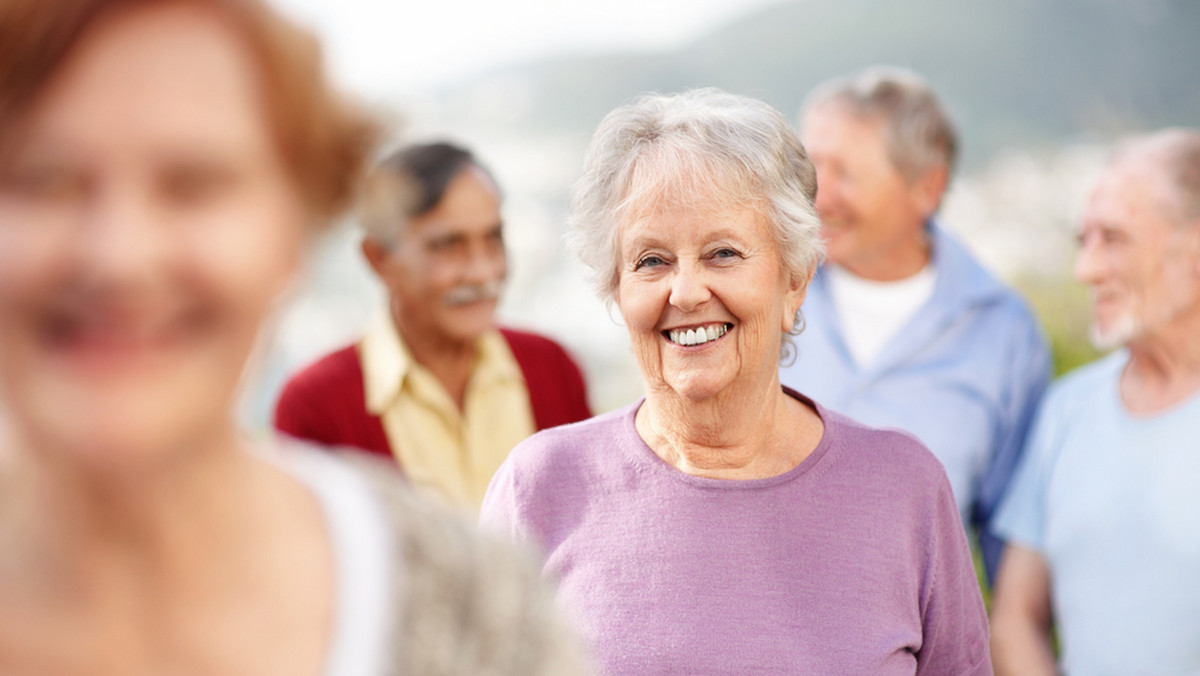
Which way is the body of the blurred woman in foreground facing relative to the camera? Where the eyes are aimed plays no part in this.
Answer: toward the camera

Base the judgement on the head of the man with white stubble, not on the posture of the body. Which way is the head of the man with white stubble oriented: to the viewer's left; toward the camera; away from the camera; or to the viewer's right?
to the viewer's left

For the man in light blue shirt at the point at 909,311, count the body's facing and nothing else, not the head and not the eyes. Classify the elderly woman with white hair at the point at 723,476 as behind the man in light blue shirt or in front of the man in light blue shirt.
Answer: in front

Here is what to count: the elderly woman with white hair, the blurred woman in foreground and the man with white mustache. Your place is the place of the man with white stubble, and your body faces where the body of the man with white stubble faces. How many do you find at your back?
0

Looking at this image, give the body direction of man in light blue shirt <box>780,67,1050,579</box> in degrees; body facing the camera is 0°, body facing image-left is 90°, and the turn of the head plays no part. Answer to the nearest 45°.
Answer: approximately 45°

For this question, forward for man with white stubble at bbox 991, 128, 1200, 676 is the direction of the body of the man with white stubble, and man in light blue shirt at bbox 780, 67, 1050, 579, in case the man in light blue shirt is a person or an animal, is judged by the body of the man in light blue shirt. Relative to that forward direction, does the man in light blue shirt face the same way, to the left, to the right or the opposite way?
the same way

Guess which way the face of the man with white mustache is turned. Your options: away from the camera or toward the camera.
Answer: toward the camera

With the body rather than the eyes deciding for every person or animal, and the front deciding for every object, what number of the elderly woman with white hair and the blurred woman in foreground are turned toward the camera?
2

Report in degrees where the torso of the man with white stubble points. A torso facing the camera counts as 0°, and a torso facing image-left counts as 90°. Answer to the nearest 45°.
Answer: approximately 45°

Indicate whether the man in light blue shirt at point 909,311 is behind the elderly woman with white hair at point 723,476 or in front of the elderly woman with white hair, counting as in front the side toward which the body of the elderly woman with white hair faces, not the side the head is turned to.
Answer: behind

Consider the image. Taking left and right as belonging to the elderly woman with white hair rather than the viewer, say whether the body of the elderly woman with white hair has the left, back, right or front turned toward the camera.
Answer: front

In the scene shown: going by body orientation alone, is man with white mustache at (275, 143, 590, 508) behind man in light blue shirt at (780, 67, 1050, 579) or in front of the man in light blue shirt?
in front

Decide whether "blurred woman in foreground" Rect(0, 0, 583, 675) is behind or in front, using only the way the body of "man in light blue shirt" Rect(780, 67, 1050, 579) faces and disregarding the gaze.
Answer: in front

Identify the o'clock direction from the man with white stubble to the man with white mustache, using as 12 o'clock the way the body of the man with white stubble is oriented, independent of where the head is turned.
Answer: The man with white mustache is roughly at 1 o'clock from the man with white stubble.

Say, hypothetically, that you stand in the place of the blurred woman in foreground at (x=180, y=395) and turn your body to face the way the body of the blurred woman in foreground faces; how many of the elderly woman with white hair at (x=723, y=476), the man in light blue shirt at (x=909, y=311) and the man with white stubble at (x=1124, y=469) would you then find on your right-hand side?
0

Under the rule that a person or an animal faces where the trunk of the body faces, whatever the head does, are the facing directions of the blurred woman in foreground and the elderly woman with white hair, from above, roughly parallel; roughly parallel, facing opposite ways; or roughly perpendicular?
roughly parallel

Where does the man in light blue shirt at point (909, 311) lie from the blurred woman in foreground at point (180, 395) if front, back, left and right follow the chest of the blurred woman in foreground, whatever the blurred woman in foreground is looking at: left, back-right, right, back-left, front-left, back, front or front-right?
back-left
